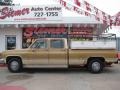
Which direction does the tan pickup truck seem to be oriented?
to the viewer's left
